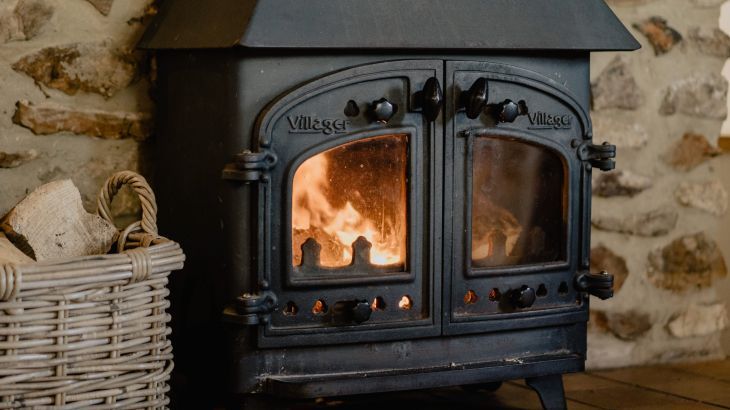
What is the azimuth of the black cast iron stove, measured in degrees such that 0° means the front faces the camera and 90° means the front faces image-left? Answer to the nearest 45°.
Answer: approximately 315°

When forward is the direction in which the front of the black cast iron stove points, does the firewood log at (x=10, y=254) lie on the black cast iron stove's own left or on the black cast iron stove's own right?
on the black cast iron stove's own right

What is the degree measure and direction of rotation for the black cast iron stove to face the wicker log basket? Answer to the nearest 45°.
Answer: approximately 90° to its right

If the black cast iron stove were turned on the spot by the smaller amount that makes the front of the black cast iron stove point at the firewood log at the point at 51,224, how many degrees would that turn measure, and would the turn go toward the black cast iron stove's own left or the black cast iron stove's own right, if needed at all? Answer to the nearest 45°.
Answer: approximately 135° to the black cast iron stove's own right
